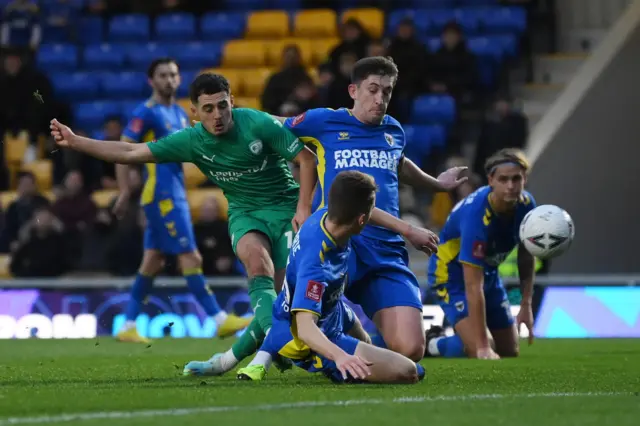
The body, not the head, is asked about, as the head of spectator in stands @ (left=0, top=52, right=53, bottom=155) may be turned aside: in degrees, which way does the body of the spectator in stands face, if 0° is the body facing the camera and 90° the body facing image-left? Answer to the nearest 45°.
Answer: approximately 0°

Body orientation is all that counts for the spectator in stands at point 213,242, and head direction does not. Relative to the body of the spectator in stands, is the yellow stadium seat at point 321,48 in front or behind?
behind

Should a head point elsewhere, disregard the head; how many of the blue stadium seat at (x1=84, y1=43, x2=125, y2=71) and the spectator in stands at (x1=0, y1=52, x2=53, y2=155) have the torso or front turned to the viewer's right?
0

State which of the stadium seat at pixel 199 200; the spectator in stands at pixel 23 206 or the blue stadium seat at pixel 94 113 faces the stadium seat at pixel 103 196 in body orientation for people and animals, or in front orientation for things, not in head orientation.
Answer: the blue stadium seat

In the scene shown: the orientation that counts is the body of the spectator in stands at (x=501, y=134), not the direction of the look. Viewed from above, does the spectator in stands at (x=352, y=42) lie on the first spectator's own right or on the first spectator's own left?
on the first spectator's own right
